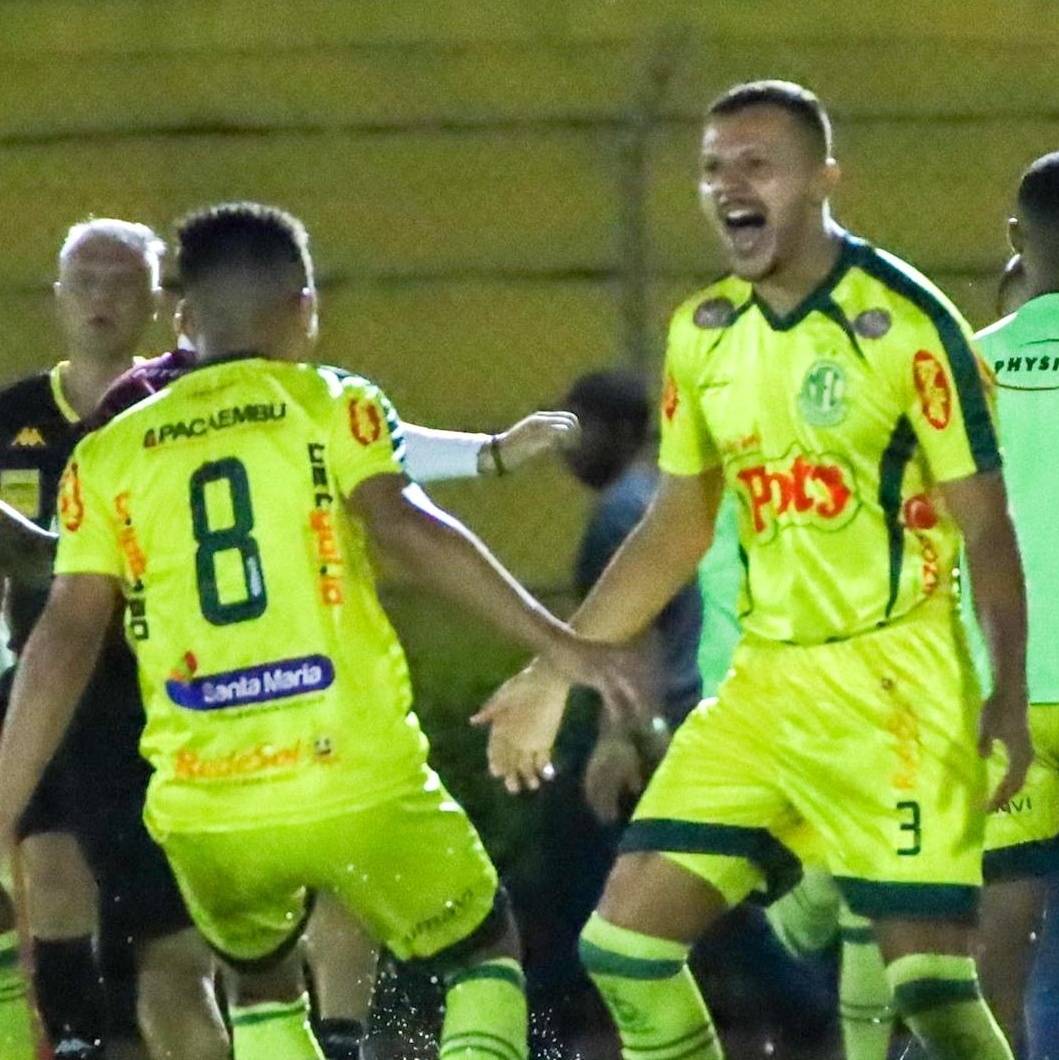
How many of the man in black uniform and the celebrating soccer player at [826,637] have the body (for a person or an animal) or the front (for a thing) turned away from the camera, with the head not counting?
0

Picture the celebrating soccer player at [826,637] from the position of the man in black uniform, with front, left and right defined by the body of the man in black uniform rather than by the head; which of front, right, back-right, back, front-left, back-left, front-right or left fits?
front-left

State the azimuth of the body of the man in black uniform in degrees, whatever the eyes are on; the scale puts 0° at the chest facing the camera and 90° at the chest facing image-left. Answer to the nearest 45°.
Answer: approximately 0°

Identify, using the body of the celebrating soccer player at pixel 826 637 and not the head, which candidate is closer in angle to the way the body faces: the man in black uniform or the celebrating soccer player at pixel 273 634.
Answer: the celebrating soccer player

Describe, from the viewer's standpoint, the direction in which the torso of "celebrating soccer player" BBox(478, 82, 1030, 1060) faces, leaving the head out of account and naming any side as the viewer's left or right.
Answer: facing the viewer and to the left of the viewer

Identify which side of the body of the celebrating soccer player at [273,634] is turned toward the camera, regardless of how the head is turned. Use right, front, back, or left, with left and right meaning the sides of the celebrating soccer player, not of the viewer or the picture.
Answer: back

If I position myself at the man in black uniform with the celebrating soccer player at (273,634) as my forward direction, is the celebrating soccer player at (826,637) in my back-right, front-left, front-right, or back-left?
front-left

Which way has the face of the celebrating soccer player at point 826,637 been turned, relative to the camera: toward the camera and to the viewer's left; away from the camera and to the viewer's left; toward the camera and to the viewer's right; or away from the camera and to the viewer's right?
toward the camera and to the viewer's left

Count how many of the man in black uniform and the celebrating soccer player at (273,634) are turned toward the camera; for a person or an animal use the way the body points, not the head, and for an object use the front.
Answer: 1

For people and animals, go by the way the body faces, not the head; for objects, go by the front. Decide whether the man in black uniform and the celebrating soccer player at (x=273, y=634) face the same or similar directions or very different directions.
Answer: very different directions

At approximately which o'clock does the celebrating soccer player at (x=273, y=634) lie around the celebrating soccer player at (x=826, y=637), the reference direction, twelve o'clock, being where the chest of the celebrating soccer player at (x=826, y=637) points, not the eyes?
the celebrating soccer player at (x=273, y=634) is roughly at 1 o'clock from the celebrating soccer player at (x=826, y=637).

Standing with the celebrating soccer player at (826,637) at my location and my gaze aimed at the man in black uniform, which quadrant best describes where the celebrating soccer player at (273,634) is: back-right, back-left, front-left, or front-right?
front-left

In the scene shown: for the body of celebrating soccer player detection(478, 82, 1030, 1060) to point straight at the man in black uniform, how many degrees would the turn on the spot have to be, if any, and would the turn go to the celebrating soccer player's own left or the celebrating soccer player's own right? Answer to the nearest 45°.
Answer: approximately 90° to the celebrating soccer player's own right

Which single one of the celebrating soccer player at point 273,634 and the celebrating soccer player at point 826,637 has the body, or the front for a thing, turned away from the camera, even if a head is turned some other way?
the celebrating soccer player at point 273,634
